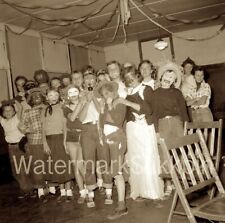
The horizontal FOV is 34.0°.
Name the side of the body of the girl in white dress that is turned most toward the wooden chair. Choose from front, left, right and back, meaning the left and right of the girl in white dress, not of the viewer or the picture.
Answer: left

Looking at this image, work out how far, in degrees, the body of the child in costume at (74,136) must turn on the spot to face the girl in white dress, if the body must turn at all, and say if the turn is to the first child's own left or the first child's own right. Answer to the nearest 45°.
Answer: approximately 45° to the first child's own left

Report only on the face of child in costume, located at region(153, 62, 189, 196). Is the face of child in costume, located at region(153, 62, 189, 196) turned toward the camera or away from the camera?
toward the camera

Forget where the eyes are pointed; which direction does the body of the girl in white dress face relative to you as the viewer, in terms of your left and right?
facing the viewer and to the left of the viewer

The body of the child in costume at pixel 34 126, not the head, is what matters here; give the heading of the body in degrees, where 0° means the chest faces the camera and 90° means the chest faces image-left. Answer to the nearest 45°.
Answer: approximately 315°

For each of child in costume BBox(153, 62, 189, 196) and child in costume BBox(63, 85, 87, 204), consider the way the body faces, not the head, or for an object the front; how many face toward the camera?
2

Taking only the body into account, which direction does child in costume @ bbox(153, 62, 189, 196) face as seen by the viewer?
toward the camera

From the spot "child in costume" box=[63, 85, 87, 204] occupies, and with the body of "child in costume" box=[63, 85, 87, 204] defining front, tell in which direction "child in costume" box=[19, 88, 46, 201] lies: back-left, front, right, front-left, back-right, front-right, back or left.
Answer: back-right

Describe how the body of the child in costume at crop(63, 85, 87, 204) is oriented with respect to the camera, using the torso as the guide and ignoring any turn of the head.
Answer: toward the camera
